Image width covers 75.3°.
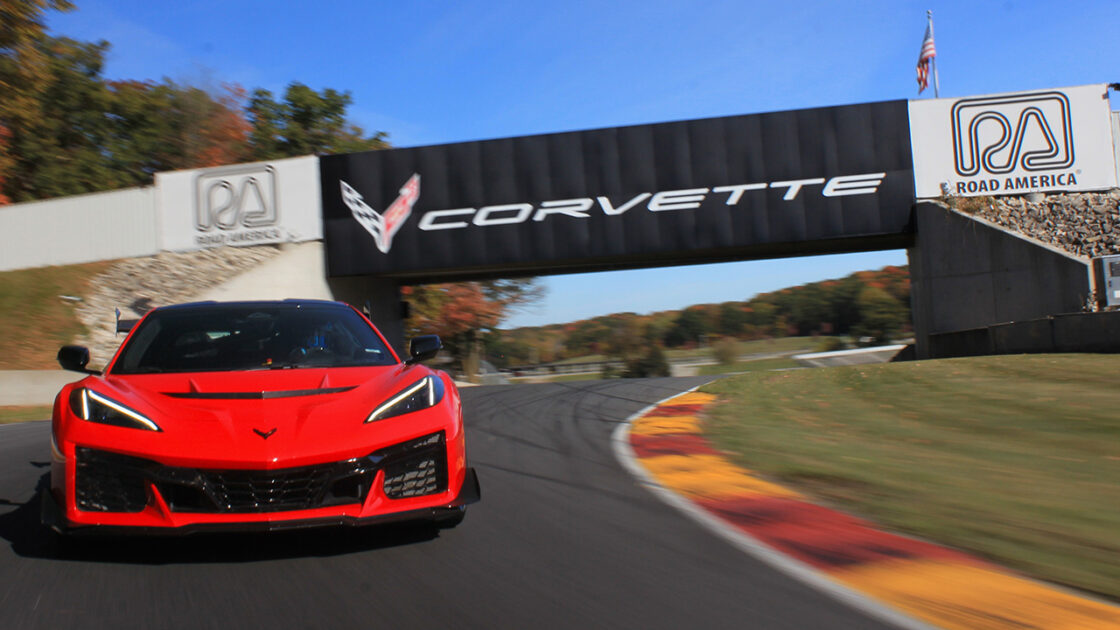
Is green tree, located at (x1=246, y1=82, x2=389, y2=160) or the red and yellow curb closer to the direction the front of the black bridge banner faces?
the red and yellow curb

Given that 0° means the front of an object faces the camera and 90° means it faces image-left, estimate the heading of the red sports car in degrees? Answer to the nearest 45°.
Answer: approximately 0°

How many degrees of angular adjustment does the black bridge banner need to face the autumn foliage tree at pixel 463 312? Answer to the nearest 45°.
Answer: approximately 135° to its right

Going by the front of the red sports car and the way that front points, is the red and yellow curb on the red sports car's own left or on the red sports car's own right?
on the red sports car's own left

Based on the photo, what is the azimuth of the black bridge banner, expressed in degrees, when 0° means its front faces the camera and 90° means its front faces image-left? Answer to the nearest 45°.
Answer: approximately 0°

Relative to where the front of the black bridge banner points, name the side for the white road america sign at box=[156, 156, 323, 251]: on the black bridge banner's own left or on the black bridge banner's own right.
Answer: on the black bridge banner's own right

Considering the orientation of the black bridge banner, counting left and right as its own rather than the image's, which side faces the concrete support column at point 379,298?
right

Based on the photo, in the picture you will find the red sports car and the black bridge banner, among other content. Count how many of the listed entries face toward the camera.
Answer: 2

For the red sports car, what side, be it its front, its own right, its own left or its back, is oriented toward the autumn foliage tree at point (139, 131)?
back

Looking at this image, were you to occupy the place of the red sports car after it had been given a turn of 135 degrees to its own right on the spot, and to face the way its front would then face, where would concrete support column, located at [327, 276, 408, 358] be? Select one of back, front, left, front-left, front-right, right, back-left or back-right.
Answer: front-right

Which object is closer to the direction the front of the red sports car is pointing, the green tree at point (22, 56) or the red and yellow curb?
the red and yellow curb

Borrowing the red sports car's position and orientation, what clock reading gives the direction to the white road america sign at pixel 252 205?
The white road america sign is roughly at 6 o'clock from the red sports car.

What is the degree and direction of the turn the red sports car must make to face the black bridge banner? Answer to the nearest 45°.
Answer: approximately 135° to its left

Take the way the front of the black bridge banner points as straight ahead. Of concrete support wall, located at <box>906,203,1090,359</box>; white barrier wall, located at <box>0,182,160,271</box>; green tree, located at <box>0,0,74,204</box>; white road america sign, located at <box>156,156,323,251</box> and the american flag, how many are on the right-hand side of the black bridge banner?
3
